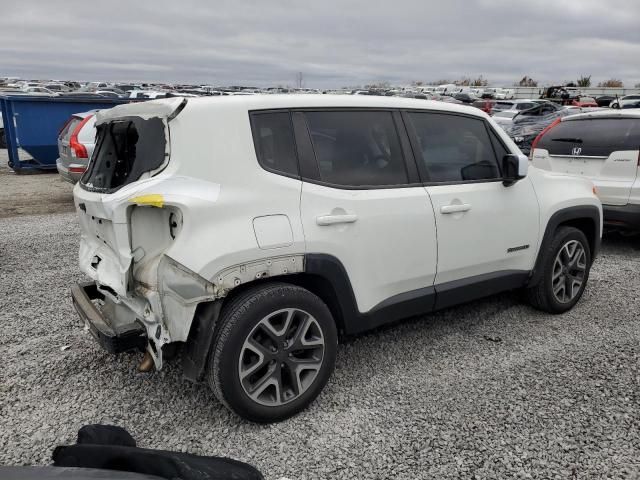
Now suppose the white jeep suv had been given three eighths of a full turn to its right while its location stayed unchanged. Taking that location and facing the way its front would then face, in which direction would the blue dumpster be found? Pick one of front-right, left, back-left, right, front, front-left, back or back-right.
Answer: back-right

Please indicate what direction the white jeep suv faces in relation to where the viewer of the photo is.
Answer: facing away from the viewer and to the right of the viewer

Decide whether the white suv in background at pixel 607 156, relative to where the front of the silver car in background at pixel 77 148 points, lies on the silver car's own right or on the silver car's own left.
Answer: on the silver car's own right

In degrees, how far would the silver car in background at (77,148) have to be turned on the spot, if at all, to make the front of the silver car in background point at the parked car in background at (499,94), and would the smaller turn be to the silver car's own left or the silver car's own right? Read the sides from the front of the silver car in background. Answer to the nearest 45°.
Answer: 0° — it already faces it

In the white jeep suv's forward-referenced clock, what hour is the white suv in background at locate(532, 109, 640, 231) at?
The white suv in background is roughly at 12 o'clock from the white jeep suv.

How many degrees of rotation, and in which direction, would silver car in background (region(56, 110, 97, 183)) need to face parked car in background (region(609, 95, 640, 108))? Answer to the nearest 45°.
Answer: approximately 45° to its right

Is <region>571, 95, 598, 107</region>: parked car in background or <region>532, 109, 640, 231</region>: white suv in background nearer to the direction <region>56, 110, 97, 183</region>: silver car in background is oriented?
the parked car in background

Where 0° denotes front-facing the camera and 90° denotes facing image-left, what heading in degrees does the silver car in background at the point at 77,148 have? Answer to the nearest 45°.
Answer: approximately 225°

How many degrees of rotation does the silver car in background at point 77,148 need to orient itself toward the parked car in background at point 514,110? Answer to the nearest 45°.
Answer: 0° — it already faces it
